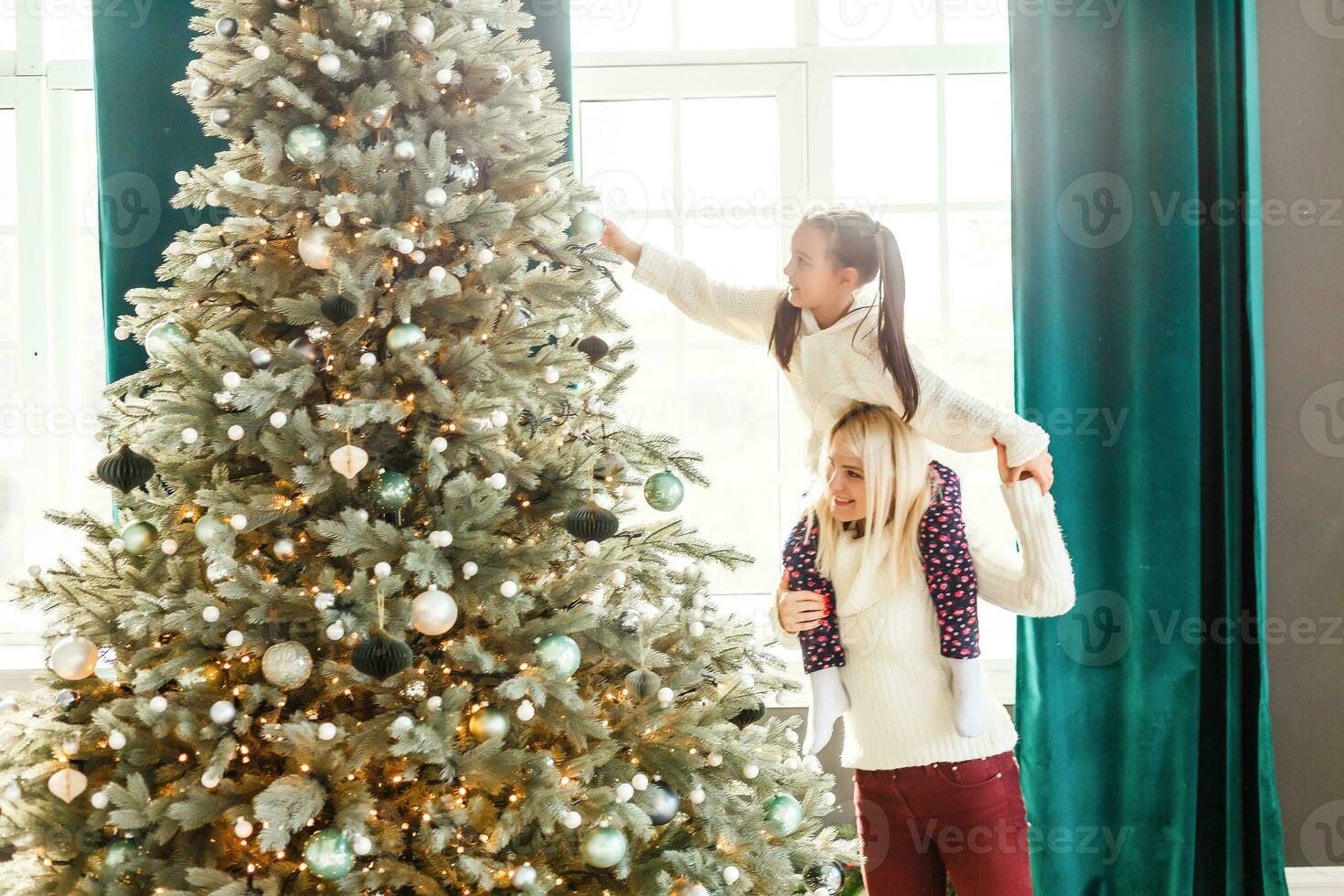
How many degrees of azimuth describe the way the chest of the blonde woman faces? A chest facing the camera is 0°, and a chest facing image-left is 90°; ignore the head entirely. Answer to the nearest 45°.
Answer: approximately 45°

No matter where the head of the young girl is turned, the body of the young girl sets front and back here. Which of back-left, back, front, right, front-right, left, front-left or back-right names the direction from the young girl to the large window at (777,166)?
back-right

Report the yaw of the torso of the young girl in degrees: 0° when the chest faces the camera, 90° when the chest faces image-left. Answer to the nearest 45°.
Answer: approximately 45°

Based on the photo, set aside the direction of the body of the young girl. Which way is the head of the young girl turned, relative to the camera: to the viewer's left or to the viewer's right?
to the viewer's left
